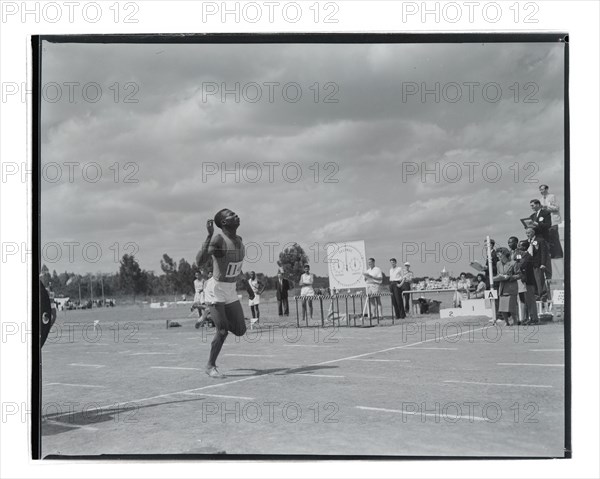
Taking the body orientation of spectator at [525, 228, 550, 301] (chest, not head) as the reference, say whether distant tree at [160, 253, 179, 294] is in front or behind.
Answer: in front

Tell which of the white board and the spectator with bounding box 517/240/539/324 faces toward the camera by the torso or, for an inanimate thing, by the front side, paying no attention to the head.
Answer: the white board

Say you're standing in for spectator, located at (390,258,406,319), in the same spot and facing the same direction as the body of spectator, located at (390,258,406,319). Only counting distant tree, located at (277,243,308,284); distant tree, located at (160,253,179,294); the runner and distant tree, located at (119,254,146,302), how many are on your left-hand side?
0

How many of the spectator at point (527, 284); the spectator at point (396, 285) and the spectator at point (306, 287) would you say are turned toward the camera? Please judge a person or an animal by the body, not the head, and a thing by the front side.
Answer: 2

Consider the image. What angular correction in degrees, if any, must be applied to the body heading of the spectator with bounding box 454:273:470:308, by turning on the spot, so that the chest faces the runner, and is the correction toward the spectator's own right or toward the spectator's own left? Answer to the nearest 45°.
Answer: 0° — they already face them

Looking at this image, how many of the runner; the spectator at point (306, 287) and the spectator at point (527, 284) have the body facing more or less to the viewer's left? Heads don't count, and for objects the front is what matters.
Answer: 1

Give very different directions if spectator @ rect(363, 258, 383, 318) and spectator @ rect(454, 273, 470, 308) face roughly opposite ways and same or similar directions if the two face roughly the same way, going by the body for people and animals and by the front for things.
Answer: same or similar directions

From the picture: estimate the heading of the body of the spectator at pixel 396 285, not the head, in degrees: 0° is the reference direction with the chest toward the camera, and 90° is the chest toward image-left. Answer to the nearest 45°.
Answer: approximately 0°

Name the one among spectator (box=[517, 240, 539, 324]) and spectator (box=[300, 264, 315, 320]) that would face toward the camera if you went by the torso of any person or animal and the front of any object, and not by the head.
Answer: spectator (box=[300, 264, 315, 320])

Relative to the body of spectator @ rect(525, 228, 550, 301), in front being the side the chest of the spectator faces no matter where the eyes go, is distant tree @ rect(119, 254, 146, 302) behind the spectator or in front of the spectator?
in front

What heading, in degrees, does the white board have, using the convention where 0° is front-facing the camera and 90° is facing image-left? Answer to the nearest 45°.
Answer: approximately 0°

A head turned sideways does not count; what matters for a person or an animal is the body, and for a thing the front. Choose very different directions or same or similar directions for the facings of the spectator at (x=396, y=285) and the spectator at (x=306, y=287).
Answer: same or similar directions

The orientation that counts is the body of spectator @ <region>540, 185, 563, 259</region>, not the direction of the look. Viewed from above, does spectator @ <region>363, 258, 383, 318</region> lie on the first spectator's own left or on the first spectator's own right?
on the first spectator's own right

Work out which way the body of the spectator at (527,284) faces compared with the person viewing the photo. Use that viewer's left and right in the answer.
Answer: facing to the left of the viewer
